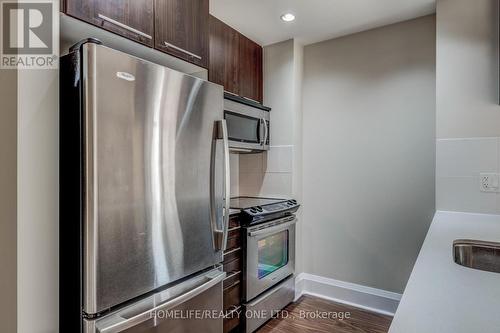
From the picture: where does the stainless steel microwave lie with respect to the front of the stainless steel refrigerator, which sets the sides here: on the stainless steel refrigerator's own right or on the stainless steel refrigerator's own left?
on the stainless steel refrigerator's own left

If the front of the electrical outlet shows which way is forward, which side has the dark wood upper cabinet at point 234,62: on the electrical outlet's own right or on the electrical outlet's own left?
on the electrical outlet's own right

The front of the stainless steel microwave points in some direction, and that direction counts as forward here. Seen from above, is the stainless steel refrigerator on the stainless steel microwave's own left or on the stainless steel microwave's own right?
on the stainless steel microwave's own right

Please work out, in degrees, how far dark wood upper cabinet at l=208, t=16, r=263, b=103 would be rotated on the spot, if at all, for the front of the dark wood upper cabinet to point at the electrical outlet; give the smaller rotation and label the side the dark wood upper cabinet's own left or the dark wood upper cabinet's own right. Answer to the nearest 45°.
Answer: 0° — it already faces it

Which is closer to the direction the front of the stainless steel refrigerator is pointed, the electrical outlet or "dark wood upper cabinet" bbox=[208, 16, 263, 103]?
the electrical outlet

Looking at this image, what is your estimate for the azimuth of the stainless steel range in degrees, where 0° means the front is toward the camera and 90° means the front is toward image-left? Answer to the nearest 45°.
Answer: approximately 315°

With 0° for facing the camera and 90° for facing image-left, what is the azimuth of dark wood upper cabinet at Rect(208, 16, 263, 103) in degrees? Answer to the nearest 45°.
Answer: approximately 315°

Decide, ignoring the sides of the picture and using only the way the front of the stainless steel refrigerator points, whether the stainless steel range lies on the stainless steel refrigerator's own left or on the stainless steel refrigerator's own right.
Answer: on the stainless steel refrigerator's own left
